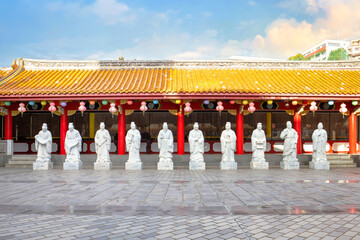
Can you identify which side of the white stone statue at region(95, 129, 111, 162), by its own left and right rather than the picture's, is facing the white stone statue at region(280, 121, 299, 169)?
left

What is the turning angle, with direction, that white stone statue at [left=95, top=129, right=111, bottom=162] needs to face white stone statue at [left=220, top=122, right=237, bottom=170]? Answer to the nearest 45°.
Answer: approximately 90° to its left

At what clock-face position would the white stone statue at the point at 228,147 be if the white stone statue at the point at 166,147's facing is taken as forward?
the white stone statue at the point at 228,147 is roughly at 9 o'clock from the white stone statue at the point at 166,147.

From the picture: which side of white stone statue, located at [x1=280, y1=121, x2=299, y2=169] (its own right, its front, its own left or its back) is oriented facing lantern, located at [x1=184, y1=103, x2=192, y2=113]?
right
